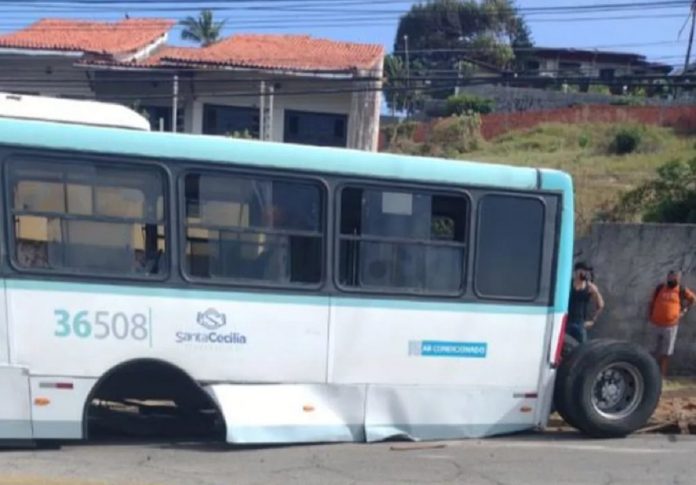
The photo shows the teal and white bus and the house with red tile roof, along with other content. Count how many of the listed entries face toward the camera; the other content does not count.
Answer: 1

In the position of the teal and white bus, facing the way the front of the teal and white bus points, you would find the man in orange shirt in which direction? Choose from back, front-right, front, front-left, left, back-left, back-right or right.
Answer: back-right

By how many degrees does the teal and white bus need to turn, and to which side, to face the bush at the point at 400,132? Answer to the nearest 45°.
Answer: approximately 90° to its right

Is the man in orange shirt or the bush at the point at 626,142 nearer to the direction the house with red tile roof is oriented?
the man in orange shirt

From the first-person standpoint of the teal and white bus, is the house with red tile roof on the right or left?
on its right

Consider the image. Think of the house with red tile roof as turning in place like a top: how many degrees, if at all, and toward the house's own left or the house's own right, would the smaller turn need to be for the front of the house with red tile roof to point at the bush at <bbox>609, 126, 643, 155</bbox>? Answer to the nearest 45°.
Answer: approximately 90° to the house's own left

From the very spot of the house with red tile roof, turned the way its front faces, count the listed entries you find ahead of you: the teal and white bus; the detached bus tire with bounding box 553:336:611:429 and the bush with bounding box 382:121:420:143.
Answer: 2

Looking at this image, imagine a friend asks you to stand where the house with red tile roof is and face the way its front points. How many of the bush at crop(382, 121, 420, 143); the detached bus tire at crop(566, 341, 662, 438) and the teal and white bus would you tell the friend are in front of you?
2

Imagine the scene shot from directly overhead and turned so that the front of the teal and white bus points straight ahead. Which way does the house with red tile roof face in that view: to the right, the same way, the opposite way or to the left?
to the left

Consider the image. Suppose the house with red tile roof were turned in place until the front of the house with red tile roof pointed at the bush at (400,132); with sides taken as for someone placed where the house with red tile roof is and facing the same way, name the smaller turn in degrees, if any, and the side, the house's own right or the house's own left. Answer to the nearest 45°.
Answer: approximately 135° to the house's own left

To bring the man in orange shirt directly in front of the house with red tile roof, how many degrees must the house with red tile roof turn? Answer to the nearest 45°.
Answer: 0° — it already faces them

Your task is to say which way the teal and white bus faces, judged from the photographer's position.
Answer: facing to the left of the viewer
